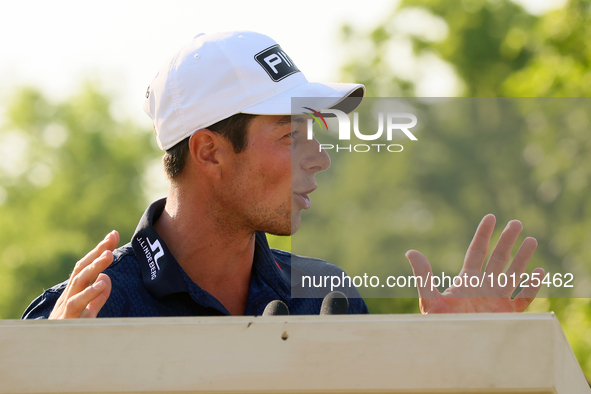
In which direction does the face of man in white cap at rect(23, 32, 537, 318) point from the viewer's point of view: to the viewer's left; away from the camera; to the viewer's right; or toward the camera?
to the viewer's right

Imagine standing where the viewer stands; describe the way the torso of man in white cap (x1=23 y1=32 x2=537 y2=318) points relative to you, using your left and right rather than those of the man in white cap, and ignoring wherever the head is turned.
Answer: facing the viewer and to the right of the viewer
